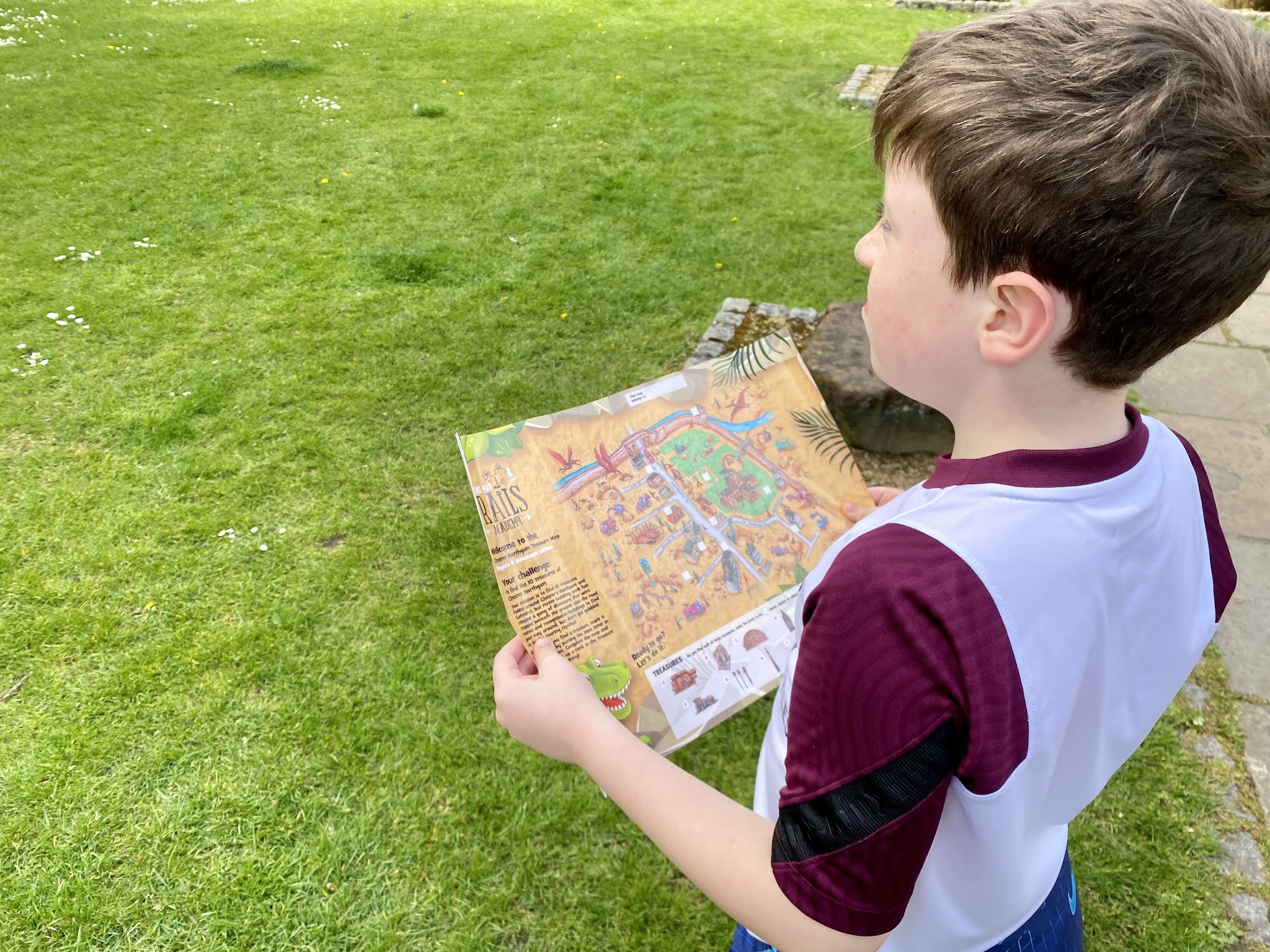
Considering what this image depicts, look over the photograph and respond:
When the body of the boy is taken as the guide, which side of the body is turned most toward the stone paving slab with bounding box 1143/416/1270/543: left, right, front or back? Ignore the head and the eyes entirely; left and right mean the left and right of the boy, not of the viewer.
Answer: right

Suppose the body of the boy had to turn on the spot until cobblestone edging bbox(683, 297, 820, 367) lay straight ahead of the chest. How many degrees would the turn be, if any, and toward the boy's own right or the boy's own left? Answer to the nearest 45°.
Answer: approximately 45° to the boy's own right

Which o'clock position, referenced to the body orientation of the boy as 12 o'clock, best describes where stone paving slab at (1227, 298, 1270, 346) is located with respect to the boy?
The stone paving slab is roughly at 2 o'clock from the boy.

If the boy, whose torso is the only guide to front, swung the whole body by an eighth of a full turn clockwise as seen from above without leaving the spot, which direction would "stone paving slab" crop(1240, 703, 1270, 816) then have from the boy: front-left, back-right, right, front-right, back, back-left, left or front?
front-right

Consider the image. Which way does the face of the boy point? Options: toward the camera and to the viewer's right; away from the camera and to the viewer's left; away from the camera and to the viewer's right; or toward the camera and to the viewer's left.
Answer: away from the camera and to the viewer's left

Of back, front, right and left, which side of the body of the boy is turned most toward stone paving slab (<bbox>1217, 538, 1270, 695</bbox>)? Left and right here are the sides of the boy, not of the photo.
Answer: right

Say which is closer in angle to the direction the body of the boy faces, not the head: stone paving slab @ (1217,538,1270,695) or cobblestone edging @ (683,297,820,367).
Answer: the cobblestone edging

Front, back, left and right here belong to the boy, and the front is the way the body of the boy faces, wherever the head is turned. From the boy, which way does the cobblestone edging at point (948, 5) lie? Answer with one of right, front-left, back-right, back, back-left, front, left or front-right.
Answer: front-right

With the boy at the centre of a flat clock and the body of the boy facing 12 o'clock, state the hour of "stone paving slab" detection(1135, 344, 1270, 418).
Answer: The stone paving slab is roughly at 2 o'clock from the boy.

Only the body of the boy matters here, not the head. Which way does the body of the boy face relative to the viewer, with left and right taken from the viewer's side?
facing away from the viewer and to the left of the viewer
